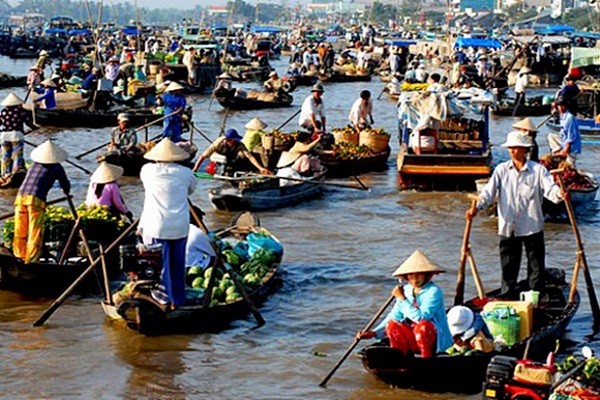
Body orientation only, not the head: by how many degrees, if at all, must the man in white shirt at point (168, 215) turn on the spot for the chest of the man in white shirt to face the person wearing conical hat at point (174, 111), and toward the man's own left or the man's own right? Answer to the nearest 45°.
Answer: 0° — they already face them

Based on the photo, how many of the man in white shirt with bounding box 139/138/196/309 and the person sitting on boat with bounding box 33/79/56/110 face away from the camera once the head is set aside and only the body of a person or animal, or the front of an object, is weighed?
1

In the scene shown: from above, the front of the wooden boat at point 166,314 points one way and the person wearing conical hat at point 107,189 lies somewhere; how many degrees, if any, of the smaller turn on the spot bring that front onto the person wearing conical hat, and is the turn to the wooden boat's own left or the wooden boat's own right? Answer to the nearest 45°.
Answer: approximately 45° to the wooden boat's own left

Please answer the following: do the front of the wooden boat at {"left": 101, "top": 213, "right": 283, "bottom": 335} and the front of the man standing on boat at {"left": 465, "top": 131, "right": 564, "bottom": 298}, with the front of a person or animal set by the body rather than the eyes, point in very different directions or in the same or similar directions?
very different directions

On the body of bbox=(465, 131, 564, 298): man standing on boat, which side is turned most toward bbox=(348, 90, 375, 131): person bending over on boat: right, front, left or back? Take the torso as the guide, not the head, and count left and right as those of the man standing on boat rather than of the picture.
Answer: back

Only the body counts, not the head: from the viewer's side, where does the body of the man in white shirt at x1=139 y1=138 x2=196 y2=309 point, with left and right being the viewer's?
facing away from the viewer

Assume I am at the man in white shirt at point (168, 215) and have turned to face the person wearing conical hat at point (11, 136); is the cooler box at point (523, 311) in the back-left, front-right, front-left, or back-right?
back-right

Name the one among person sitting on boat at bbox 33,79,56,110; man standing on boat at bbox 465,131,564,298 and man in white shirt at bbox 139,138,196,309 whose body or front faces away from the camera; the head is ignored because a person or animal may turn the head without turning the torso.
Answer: the man in white shirt

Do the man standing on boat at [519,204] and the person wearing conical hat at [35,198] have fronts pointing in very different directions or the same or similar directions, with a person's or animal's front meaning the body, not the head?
very different directions

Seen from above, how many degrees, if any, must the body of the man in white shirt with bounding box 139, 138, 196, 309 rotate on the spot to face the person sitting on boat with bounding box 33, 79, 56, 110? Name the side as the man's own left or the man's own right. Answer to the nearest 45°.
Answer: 0° — they already face them
